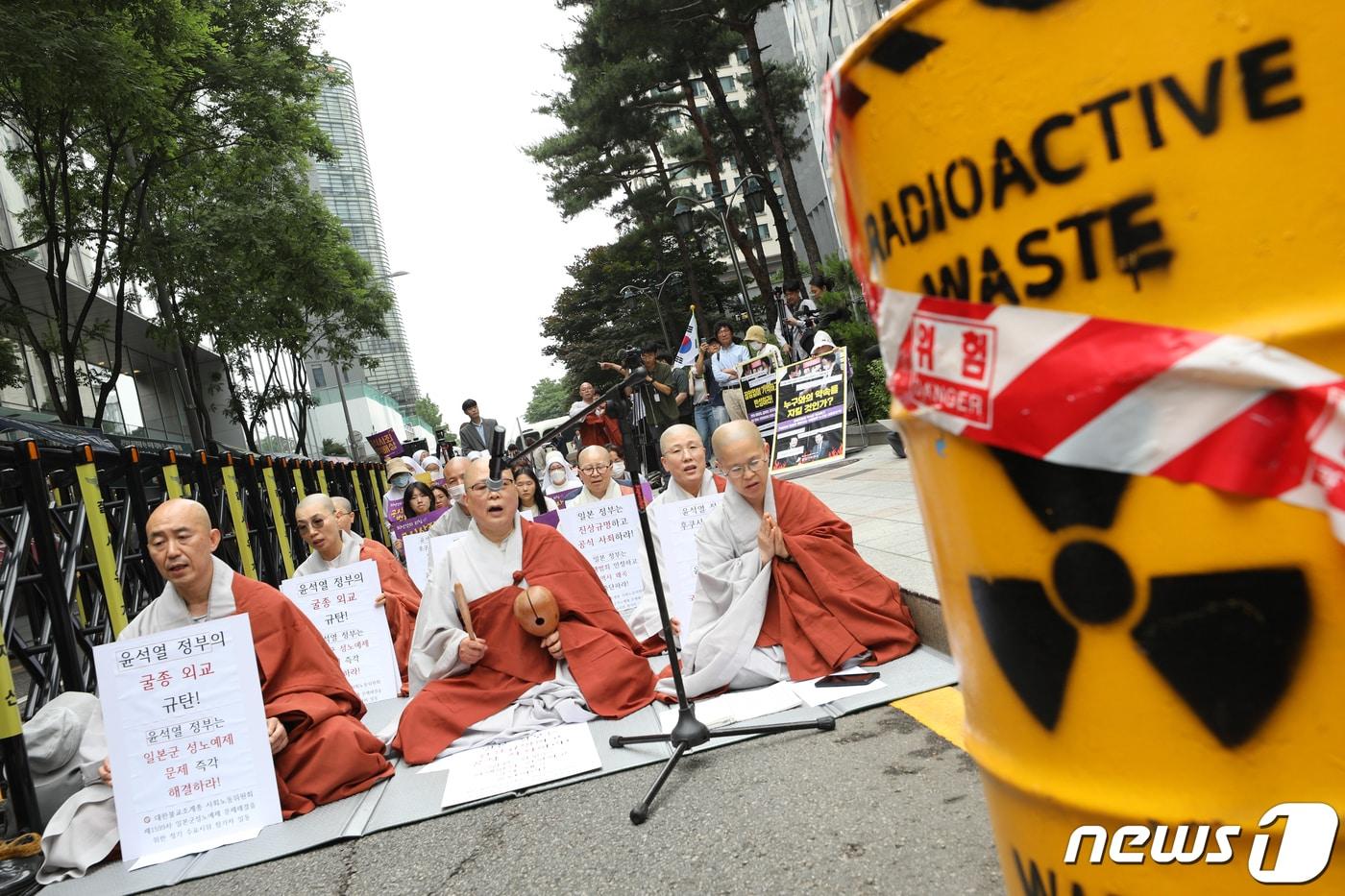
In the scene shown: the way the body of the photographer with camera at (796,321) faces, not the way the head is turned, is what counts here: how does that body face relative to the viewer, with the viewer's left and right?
facing the viewer and to the left of the viewer

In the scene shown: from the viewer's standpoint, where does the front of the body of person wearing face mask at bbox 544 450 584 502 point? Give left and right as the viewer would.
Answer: facing the viewer

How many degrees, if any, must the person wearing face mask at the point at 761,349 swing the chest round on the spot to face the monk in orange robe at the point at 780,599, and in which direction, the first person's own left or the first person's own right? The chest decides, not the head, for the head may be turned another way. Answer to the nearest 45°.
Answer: approximately 45° to the first person's own left

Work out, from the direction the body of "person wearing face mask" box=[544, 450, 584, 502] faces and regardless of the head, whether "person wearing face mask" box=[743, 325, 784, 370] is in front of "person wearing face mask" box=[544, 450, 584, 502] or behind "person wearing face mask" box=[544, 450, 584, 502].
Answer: behind

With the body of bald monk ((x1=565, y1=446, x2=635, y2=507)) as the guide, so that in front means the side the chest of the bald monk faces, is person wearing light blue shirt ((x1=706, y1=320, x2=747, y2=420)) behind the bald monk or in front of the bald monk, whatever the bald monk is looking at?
behind

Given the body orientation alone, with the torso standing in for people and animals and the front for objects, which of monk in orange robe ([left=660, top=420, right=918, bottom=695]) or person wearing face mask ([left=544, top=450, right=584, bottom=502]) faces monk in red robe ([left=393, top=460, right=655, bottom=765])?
the person wearing face mask

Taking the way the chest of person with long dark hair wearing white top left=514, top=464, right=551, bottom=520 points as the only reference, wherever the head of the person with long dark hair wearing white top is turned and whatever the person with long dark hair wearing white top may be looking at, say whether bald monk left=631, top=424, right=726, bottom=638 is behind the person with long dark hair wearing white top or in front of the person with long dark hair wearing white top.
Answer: in front

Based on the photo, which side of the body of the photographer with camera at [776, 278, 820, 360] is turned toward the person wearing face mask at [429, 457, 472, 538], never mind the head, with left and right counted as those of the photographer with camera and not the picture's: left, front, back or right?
front

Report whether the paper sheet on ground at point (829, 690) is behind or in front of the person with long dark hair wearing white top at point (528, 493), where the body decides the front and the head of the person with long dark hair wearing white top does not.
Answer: in front

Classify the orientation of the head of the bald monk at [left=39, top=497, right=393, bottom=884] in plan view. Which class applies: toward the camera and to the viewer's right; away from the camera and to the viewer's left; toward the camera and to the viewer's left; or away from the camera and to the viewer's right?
toward the camera and to the viewer's left
